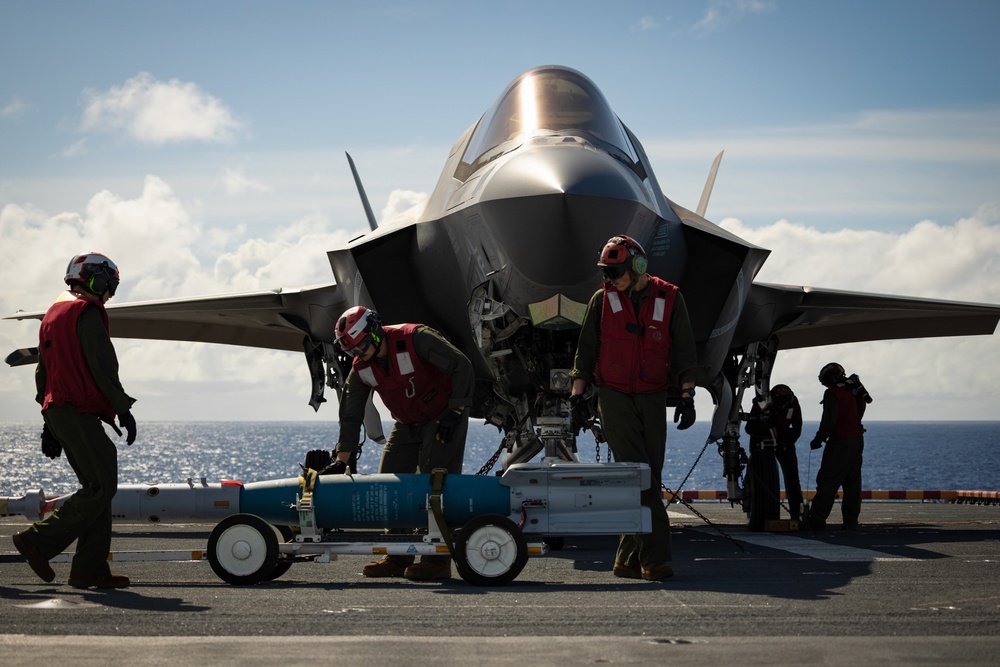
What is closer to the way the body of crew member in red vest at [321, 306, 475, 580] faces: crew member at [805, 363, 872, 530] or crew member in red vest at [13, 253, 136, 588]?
the crew member in red vest

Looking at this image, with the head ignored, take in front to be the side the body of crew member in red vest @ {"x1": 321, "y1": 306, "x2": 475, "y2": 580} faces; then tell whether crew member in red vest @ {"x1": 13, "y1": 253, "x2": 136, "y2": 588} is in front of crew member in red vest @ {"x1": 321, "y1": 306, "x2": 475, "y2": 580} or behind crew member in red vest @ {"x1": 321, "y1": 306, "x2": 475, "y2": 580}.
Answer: in front

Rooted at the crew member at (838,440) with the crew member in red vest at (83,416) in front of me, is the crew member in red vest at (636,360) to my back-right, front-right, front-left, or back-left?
front-left

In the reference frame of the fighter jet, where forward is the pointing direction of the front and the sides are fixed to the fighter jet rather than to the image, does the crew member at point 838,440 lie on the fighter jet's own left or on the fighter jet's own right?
on the fighter jet's own left

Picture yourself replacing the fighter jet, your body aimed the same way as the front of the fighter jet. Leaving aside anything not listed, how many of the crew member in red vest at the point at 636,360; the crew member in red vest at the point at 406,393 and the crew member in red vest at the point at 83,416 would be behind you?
0

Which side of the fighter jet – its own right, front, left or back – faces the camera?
front

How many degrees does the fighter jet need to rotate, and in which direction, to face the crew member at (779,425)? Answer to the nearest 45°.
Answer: approximately 135° to its left

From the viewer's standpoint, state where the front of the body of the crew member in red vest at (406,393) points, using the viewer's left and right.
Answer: facing the viewer and to the left of the viewer

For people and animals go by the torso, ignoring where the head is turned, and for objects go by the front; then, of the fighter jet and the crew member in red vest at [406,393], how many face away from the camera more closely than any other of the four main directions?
0

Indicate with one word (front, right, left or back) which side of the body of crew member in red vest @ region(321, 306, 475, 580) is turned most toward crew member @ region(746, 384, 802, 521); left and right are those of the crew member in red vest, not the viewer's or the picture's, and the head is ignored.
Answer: back

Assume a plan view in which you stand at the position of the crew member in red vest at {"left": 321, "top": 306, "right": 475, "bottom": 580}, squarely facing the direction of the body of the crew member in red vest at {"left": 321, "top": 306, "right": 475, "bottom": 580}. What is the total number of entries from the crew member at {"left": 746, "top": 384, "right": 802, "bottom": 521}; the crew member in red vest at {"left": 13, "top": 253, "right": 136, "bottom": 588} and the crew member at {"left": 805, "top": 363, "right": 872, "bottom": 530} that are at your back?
2

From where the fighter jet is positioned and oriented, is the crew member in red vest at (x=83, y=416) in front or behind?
in front

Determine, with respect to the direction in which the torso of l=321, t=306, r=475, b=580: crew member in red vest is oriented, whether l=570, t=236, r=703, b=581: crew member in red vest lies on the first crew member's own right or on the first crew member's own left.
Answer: on the first crew member's own left

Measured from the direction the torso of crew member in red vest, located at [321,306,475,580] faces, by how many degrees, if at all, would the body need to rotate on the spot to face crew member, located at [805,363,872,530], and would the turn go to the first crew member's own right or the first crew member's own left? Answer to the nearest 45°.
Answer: approximately 180°

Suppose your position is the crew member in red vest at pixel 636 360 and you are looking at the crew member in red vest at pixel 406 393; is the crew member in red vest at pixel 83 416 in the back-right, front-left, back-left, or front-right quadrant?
front-left
